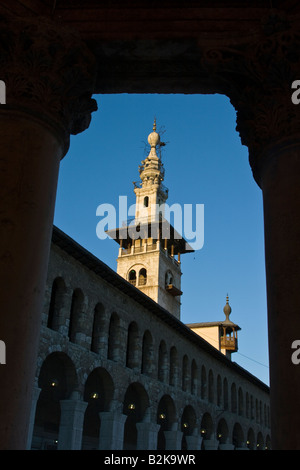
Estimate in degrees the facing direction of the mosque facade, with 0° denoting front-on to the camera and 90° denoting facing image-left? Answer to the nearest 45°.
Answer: approximately 315°

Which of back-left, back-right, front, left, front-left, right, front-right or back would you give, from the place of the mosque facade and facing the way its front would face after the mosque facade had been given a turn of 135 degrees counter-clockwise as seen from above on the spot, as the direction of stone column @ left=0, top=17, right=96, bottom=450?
back

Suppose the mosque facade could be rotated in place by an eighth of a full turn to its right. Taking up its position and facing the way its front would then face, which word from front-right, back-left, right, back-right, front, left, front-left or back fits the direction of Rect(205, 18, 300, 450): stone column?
front
